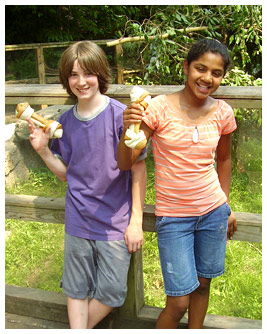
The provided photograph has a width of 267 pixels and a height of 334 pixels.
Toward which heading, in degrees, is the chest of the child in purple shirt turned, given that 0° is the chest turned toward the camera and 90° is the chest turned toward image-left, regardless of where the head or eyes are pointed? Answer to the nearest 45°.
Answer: approximately 0°
